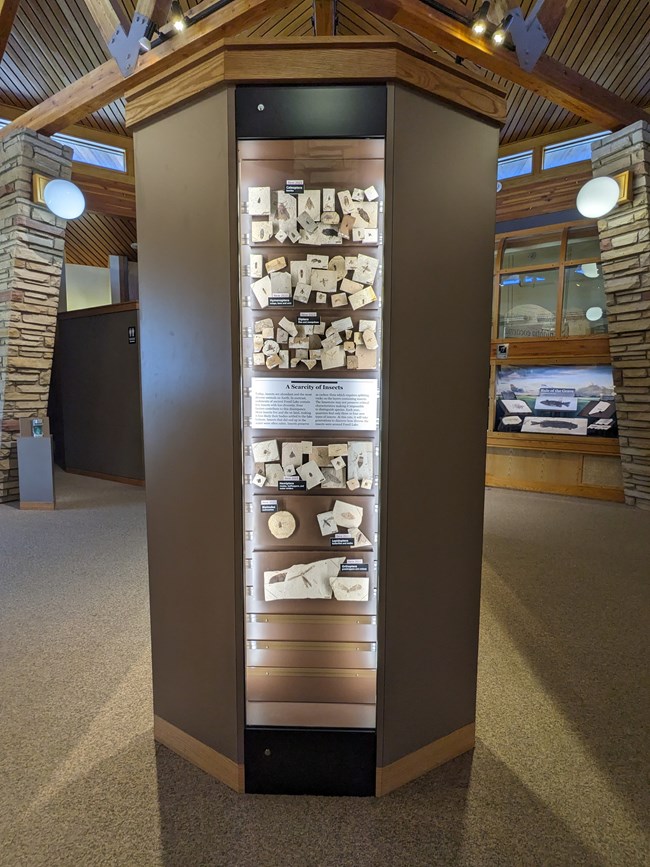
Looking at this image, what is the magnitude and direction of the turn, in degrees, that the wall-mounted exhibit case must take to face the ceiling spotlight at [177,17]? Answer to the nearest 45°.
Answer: approximately 45° to its right

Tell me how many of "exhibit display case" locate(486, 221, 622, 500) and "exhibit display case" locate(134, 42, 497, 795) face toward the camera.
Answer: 2

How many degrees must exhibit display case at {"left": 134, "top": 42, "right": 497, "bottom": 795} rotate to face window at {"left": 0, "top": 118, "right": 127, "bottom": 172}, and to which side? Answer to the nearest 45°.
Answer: approximately 135° to its right

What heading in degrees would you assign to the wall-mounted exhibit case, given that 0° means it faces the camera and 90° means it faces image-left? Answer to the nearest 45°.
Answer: approximately 0°

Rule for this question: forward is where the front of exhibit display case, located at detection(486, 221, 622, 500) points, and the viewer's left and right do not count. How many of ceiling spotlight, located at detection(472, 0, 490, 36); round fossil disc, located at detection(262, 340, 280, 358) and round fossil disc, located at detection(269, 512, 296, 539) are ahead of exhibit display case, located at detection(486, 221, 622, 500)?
3

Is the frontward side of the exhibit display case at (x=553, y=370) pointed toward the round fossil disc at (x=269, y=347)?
yes

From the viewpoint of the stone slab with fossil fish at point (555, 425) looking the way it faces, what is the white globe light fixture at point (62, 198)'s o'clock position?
The white globe light fixture is roughly at 2 o'clock from the stone slab with fossil fish.
